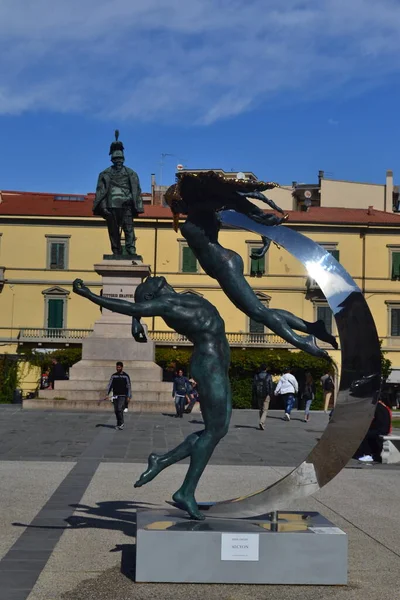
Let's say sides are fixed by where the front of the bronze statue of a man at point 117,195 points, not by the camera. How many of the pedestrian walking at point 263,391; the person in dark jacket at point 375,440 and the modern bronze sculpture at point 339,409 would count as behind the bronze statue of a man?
0

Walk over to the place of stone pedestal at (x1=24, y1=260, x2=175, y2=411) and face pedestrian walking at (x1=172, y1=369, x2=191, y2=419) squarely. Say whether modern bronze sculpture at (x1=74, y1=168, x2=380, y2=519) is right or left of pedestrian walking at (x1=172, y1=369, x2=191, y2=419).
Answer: right

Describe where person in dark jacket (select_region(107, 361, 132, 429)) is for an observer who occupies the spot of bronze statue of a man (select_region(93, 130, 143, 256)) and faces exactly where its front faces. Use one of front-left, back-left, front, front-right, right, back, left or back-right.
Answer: front

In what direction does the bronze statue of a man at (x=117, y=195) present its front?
toward the camera

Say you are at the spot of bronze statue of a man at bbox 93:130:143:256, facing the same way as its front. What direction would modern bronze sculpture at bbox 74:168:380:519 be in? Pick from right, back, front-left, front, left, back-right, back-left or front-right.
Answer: front

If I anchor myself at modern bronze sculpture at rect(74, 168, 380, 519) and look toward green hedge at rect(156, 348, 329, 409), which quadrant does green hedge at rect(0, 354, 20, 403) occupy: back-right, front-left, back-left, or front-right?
front-left

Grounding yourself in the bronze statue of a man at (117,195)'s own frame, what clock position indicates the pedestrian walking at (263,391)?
The pedestrian walking is roughly at 11 o'clock from the bronze statue of a man.

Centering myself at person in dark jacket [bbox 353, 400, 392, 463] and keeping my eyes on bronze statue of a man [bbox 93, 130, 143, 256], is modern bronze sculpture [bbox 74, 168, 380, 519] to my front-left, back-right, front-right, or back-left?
back-left

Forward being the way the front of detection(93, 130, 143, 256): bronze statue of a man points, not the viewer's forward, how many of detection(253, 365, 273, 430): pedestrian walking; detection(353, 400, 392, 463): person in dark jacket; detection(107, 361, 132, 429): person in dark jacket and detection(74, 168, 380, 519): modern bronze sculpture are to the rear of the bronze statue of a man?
0

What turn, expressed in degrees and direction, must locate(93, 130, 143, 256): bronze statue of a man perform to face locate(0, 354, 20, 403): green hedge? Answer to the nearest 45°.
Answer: approximately 135° to its right

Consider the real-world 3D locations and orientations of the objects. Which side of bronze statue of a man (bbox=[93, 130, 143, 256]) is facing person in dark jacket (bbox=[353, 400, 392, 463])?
front
